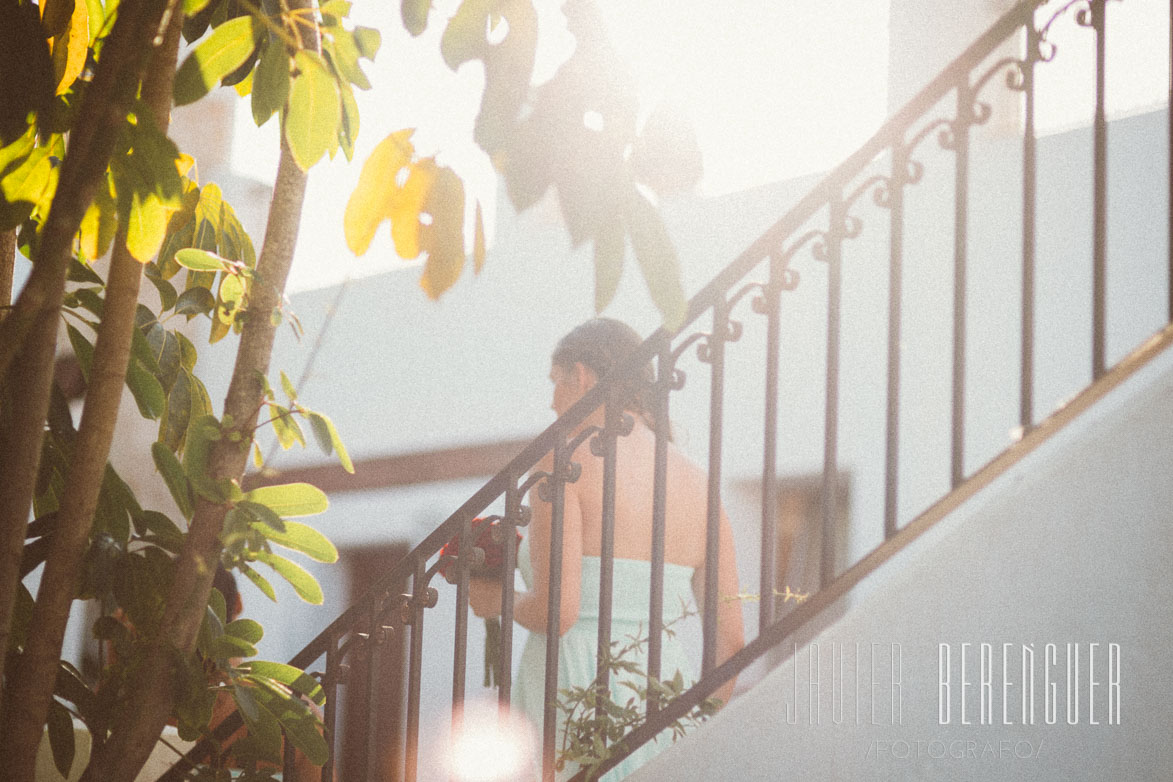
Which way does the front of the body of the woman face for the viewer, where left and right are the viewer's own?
facing away from the viewer and to the left of the viewer

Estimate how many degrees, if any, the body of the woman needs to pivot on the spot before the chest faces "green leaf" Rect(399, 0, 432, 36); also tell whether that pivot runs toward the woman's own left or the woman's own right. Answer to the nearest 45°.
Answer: approximately 135° to the woman's own left

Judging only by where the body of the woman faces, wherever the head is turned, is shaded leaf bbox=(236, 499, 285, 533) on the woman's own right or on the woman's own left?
on the woman's own left

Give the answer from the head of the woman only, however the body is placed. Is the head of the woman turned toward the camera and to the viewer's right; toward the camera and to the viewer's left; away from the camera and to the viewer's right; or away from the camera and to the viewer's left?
away from the camera and to the viewer's left

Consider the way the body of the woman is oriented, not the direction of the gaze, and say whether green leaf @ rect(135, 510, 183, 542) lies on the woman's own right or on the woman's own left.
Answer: on the woman's own left

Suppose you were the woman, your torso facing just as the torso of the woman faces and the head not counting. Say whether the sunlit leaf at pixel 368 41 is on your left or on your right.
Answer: on your left

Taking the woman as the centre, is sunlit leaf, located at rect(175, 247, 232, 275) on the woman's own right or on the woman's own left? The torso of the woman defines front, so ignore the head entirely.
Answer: on the woman's own left

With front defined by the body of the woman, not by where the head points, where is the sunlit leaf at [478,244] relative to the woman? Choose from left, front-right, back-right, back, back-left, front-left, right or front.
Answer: back-left
